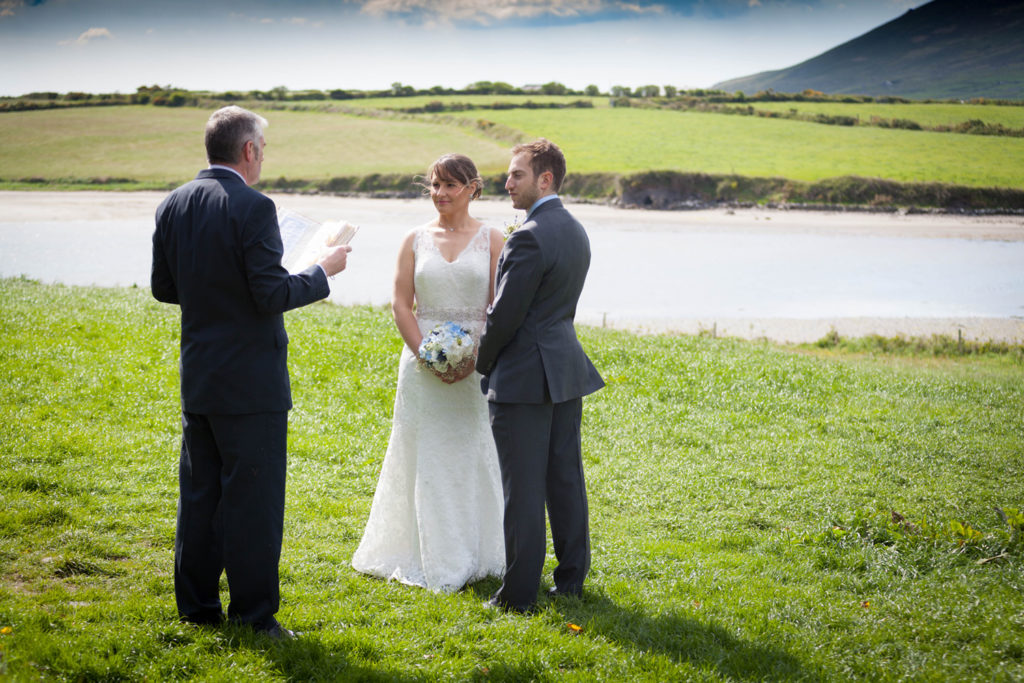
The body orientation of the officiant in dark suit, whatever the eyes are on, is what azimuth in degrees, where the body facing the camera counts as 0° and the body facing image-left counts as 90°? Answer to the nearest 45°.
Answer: approximately 225°

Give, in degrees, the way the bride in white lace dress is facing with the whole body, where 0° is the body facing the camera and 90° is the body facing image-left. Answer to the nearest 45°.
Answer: approximately 0°

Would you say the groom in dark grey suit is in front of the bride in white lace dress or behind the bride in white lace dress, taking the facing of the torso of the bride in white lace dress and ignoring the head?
in front

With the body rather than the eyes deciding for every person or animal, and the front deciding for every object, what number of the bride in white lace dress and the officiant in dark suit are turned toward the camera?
1

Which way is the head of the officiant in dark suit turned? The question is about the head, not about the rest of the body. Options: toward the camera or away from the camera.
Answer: away from the camera

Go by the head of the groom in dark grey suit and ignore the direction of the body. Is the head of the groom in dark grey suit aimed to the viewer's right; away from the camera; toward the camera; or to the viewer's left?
to the viewer's left

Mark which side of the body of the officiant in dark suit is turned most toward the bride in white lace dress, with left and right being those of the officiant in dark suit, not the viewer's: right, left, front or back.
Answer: front
